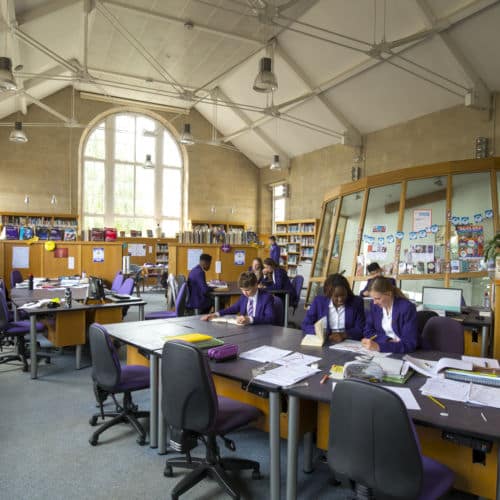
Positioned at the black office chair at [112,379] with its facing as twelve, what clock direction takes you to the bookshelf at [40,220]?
The bookshelf is roughly at 10 o'clock from the black office chair.

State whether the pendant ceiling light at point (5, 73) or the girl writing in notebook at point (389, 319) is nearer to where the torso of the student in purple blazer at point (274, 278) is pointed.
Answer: the pendant ceiling light

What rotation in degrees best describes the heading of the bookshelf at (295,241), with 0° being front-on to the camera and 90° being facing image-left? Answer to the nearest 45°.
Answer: approximately 45°

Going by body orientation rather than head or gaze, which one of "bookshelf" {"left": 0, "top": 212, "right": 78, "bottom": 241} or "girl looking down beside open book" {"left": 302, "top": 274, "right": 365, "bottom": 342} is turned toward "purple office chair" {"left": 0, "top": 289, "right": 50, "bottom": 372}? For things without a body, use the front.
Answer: the bookshelf

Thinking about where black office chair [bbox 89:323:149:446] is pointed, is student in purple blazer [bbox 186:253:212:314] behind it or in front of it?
in front

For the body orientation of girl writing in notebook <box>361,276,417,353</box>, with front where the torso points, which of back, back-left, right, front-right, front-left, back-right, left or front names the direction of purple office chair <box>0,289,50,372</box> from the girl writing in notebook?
front-right

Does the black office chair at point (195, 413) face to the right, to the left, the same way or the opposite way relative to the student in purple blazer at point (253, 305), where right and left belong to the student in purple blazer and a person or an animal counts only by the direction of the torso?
the opposite way

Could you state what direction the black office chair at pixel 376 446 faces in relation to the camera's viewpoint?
facing away from the viewer and to the right of the viewer

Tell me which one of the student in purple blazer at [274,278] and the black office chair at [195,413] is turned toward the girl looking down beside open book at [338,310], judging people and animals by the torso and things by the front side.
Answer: the black office chair

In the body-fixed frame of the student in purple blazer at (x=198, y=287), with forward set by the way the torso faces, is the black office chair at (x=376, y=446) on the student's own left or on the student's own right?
on the student's own right

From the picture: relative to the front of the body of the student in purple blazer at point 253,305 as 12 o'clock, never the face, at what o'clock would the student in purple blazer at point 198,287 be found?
the student in purple blazer at point 198,287 is roughly at 4 o'clock from the student in purple blazer at point 253,305.

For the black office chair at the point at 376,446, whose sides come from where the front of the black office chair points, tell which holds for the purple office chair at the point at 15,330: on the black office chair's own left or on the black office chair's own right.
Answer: on the black office chair's own left

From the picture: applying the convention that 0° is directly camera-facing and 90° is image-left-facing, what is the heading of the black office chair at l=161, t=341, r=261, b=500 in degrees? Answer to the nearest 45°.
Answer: approximately 225°
